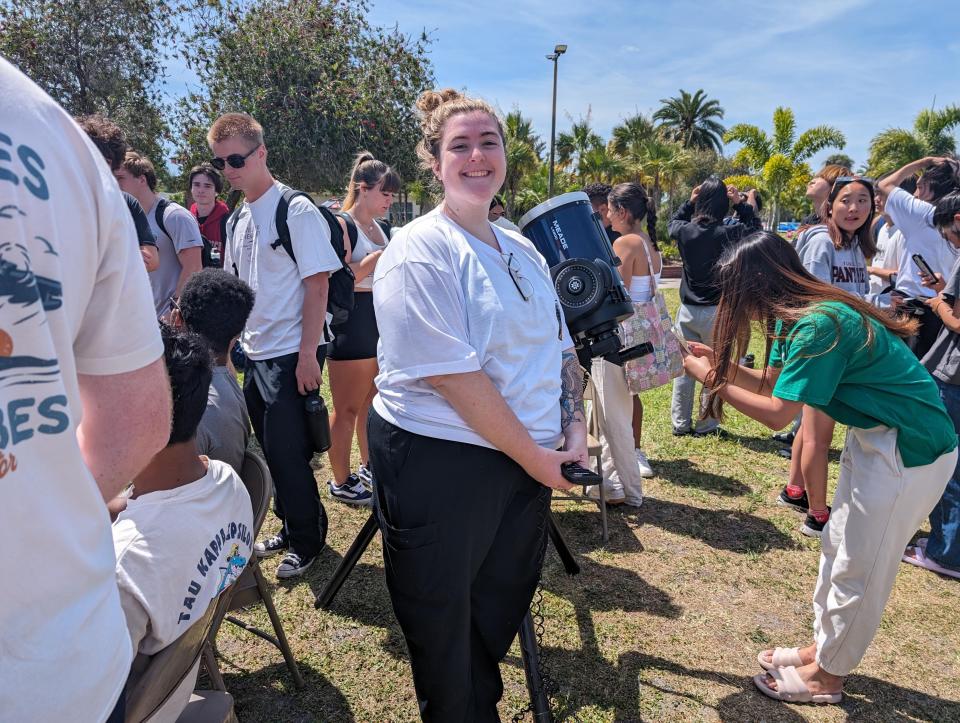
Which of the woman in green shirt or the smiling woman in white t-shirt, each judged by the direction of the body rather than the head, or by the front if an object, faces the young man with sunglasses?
the woman in green shirt

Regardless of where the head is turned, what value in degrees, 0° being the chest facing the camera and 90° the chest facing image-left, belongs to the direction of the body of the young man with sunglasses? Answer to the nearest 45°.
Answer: approximately 45°

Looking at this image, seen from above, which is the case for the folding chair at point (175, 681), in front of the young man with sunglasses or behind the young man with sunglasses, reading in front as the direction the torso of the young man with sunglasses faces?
in front

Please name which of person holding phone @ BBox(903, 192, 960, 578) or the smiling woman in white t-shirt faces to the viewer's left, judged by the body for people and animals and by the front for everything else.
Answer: the person holding phone

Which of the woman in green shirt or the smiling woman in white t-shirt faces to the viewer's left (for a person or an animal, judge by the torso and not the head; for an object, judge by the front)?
the woman in green shirt

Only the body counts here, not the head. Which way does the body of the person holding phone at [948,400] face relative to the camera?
to the viewer's left

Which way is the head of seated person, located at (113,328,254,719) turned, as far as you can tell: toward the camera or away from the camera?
away from the camera

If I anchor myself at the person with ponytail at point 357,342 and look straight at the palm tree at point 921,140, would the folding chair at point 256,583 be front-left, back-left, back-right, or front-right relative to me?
back-right

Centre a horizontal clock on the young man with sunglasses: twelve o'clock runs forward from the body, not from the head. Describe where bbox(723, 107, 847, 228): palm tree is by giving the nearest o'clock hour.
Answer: The palm tree is roughly at 6 o'clock from the young man with sunglasses.

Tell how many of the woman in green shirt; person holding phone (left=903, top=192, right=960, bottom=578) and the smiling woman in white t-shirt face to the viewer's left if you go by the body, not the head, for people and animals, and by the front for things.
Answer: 2

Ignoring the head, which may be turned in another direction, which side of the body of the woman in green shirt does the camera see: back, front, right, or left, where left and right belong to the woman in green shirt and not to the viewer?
left

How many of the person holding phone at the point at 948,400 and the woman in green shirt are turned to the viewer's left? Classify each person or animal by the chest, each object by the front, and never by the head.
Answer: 2

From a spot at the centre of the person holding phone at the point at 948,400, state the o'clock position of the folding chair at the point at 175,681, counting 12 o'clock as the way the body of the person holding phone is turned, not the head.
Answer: The folding chair is roughly at 10 o'clock from the person holding phone.

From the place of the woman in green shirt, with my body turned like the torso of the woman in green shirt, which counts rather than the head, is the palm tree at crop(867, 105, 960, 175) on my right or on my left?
on my right

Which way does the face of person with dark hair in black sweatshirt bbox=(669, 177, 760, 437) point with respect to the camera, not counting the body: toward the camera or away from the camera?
away from the camera

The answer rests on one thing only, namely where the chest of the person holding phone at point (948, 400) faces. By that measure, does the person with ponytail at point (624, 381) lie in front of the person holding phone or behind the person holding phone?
in front
